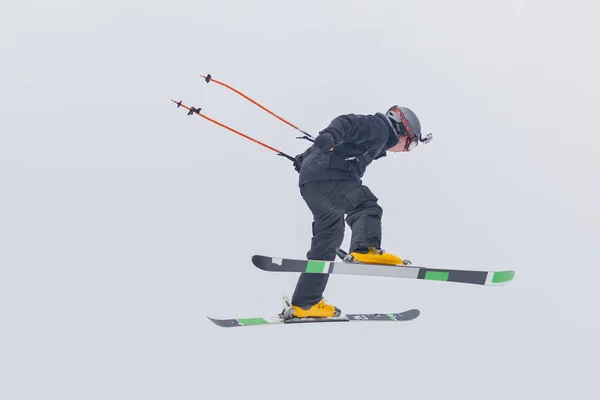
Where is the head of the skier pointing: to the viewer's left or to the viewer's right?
to the viewer's right

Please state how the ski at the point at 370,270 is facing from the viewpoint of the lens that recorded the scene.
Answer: facing to the right of the viewer

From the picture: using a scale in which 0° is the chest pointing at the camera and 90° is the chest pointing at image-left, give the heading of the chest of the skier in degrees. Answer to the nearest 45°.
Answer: approximately 270°
